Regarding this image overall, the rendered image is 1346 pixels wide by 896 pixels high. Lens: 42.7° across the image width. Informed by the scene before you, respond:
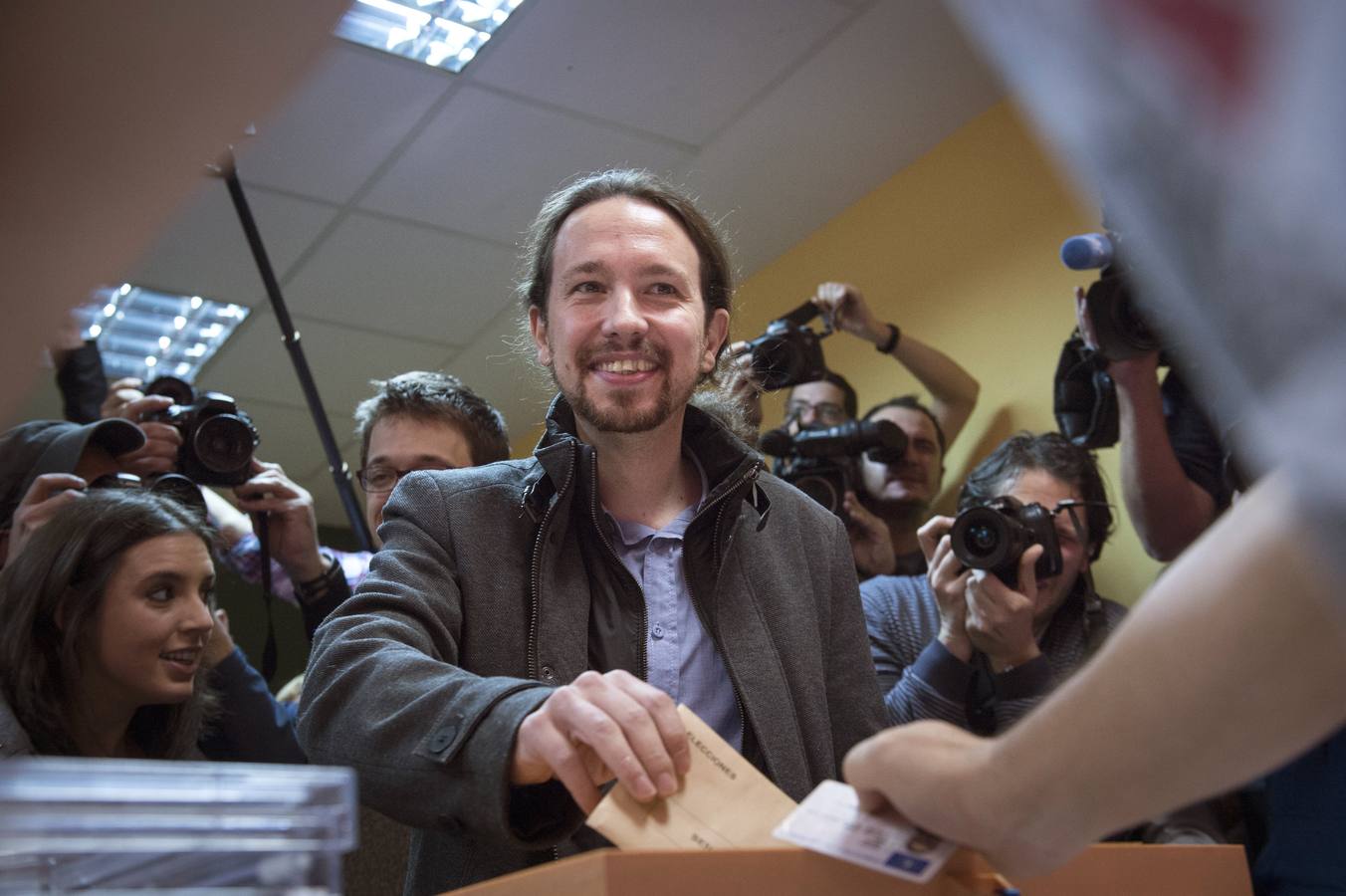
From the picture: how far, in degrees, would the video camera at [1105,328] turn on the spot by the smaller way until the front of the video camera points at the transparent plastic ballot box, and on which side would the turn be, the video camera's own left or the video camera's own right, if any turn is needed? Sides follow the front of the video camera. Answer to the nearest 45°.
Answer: approximately 45° to the video camera's own left

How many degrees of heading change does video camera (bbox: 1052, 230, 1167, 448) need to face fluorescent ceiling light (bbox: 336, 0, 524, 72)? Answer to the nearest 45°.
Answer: approximately 45° to its right

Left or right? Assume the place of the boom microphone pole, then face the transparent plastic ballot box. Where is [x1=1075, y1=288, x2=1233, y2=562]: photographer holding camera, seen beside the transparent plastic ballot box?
left

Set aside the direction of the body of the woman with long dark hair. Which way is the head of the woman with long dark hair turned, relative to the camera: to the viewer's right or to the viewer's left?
to the viewer's right

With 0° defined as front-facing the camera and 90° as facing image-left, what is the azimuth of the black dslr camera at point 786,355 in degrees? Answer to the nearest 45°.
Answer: approximately 45°

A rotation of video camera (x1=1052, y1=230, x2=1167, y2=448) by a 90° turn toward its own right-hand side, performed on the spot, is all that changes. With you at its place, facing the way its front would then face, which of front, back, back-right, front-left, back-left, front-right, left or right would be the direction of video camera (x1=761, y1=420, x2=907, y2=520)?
front
